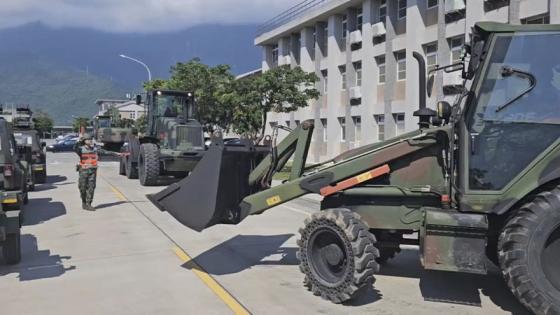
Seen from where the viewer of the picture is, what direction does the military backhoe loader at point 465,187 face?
facing to the left of the viewer

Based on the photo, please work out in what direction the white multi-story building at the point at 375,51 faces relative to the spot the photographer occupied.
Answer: facing the viewer and to the left of the viewer

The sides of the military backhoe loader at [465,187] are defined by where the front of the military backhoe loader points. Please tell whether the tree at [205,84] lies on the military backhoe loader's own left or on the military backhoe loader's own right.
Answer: on the military backhoe loader's own right

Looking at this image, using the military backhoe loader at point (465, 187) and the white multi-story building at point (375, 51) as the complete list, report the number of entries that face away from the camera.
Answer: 0

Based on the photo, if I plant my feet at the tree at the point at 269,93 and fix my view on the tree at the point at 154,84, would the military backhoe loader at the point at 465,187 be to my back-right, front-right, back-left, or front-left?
back-left

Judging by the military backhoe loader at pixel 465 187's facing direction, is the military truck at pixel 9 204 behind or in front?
in front

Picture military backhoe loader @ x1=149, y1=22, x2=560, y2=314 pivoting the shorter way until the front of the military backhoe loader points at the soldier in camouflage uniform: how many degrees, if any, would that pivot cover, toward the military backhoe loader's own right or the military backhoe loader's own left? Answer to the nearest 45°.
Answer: approximately 45° to the military backhoe loader's own right

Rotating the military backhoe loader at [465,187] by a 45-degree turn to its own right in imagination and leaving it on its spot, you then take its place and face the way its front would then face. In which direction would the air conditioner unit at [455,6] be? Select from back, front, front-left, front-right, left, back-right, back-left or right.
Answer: front-right

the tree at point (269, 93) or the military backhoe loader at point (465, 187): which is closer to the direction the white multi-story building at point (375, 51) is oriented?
the tree
